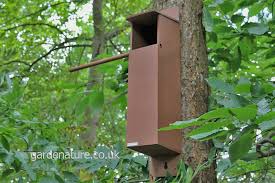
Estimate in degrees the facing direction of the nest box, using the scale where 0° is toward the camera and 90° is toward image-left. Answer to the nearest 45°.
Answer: approximately 45°

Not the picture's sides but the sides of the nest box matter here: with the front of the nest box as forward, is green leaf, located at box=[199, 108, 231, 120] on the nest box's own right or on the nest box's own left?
on the nest box's own left

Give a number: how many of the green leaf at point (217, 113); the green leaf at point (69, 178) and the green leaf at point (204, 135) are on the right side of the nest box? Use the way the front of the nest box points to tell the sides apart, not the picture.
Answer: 1

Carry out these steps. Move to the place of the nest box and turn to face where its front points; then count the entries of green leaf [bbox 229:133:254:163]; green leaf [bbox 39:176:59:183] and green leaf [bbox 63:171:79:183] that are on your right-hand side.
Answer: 2
